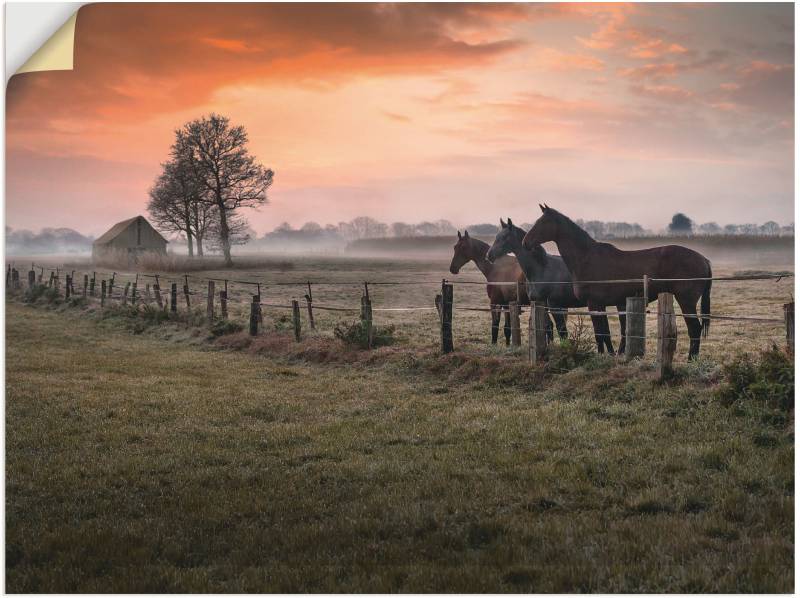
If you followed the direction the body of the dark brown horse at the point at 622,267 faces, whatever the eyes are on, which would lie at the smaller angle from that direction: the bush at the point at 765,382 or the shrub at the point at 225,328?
the shrub

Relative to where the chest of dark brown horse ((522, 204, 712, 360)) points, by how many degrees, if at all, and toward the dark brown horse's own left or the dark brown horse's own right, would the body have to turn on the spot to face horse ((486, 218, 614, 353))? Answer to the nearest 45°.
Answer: approximately 45° to the dark brown horse's own right

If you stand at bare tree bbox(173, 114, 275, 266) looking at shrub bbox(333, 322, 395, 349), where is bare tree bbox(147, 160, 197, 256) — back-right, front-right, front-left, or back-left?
back-right

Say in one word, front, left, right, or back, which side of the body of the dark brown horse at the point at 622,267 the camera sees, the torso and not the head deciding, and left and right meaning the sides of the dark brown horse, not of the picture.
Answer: left

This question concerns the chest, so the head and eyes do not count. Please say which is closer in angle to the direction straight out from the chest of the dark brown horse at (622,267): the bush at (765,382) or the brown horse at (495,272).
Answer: the brown horse

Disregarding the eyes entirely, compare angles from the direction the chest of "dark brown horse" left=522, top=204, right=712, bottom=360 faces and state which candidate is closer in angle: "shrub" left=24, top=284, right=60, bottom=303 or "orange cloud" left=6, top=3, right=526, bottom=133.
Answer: the shrub

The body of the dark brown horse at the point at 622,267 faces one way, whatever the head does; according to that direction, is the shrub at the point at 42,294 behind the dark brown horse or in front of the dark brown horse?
in front

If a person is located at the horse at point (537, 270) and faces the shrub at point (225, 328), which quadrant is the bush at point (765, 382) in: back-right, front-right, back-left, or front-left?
back-left
